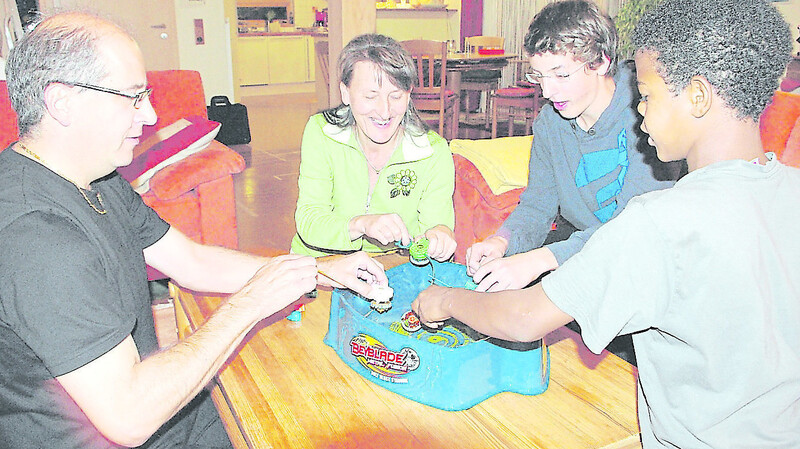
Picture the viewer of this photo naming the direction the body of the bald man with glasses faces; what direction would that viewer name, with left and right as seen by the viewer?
facing to the right of the viewer

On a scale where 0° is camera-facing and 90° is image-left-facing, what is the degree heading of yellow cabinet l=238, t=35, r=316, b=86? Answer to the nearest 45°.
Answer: approximately 0°

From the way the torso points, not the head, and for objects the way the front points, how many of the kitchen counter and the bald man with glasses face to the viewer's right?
1

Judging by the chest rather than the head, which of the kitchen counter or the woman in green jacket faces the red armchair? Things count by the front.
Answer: the kitchen counter

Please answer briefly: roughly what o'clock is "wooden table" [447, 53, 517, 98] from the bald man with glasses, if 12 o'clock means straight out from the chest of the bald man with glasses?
The wooden table is roughly at 10 o'clock from the bald man with glasses.

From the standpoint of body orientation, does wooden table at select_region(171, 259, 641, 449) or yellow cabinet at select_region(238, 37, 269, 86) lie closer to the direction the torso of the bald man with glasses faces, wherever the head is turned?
the wooden table

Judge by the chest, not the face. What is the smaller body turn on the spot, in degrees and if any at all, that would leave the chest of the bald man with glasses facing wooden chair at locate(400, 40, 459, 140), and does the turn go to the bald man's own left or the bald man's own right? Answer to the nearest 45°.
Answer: approximately 45° to the bald man's own left

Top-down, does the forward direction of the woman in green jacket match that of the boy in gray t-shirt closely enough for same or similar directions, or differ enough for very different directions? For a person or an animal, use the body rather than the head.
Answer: very different directions

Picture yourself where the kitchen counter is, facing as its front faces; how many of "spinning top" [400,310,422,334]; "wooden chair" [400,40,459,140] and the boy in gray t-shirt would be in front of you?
3

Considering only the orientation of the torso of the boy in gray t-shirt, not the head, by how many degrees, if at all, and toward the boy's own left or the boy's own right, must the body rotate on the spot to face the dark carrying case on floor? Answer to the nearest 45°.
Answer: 0° — they already face it

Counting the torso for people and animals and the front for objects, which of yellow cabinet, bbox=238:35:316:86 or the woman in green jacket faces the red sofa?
the yellow cabinet

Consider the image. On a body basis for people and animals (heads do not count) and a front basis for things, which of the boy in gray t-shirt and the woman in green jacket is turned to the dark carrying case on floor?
the boy in gray t-shirt

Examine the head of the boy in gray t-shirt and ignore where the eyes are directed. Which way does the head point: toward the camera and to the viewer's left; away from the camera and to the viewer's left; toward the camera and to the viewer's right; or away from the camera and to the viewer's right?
away from the camera and to the viewer's left

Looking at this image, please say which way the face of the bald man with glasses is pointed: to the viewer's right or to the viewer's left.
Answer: to the viewer's right
